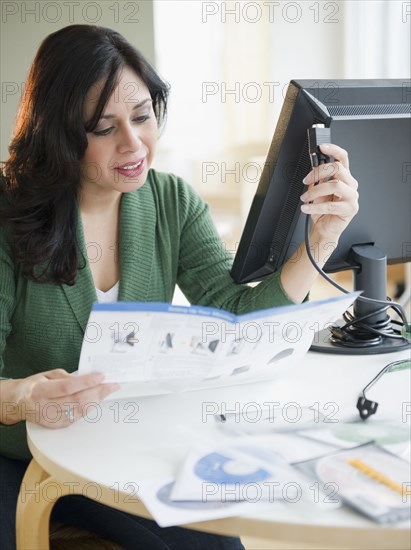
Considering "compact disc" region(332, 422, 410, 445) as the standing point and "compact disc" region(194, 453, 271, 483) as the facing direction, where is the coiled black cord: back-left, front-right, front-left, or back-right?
back-right

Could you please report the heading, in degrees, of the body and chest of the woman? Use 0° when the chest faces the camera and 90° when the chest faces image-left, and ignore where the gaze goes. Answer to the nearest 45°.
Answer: approximately 315°

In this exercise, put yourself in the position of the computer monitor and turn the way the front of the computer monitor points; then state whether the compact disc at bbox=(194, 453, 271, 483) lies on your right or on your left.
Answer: on your left

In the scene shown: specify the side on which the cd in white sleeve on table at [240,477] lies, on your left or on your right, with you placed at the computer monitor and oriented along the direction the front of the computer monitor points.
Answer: on your left

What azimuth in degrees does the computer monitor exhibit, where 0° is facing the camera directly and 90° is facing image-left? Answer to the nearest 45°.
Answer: approximately 135°

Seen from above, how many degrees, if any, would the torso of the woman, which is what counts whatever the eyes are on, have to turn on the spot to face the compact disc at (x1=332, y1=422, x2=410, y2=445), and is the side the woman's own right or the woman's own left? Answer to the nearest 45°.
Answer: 0° — they already face it
